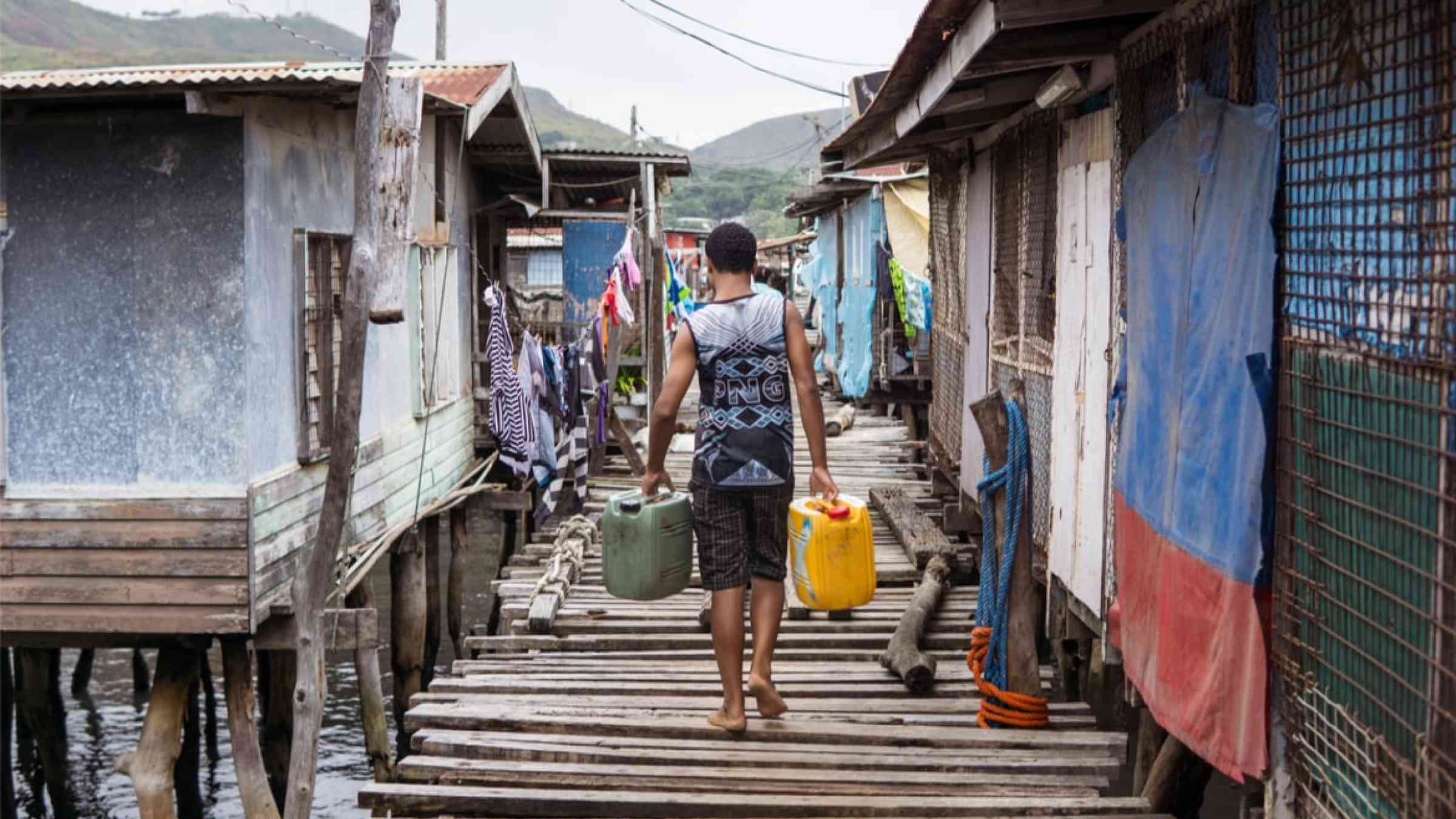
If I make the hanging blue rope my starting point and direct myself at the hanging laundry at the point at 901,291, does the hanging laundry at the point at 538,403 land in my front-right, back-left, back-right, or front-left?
front-left

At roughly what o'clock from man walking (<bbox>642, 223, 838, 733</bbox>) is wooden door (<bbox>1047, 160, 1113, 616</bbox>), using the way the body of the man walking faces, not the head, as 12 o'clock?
The wooden door is roughly at 2 o'clock from the man walking.

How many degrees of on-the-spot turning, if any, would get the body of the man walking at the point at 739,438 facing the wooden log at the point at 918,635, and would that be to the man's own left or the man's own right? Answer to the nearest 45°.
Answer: approximately 45° to the man's own right

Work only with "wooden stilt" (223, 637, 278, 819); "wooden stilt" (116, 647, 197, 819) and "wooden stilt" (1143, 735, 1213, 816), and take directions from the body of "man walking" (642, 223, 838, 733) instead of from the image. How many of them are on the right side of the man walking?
1

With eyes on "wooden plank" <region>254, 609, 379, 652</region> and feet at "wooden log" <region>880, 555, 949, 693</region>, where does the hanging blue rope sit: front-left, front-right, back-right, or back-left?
back-left

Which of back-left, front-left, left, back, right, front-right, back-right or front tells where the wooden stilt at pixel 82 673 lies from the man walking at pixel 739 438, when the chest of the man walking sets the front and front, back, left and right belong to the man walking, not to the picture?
front-left

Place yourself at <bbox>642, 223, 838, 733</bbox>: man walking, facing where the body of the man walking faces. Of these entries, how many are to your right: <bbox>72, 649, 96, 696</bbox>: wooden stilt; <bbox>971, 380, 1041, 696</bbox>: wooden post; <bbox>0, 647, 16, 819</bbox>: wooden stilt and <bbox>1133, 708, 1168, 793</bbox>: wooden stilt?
2

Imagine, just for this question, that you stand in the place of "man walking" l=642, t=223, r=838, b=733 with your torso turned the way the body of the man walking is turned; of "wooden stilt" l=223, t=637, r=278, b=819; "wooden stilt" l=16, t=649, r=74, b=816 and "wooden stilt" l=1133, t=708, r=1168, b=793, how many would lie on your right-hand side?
1

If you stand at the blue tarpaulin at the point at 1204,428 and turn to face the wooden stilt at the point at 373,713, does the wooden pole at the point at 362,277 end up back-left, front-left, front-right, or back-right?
front-left

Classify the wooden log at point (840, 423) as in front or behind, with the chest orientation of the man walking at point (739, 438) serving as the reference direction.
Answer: in front

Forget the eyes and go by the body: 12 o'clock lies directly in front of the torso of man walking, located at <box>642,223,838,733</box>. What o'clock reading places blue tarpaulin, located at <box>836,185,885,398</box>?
The blue tarpaulin is roughly at 12 o'clock from the man walking.

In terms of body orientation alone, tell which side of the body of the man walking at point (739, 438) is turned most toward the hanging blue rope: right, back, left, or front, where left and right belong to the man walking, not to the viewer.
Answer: right

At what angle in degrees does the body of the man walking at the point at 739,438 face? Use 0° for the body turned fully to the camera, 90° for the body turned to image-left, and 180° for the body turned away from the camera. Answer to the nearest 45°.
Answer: approximately 180°

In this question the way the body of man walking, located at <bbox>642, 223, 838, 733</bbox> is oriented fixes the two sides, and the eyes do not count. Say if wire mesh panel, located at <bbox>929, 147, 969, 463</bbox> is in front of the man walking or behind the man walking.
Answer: in front

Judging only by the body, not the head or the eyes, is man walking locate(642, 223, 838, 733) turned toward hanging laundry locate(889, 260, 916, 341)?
yes
